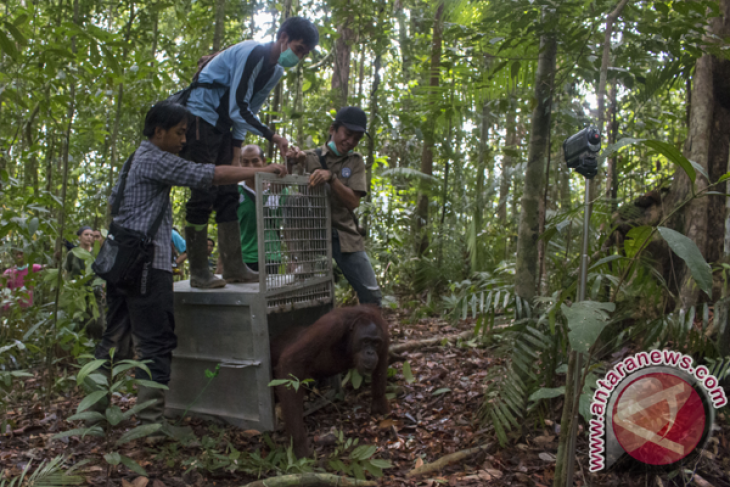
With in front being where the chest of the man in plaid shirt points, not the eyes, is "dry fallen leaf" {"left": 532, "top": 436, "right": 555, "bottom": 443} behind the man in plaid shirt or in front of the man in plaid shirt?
in front

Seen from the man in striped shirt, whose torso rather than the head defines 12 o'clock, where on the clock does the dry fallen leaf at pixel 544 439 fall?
The dry fallen leaf is roughly at 1 o'clock from the man in striped shirt.

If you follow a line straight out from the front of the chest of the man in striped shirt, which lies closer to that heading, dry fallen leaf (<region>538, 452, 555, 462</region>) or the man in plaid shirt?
the dry fallen leaf

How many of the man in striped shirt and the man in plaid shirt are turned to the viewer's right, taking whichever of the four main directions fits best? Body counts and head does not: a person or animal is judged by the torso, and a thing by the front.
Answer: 2

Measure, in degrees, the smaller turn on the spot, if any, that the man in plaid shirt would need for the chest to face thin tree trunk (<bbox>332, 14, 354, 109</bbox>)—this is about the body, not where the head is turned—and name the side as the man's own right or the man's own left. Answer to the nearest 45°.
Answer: approximately 45° to the man's own left

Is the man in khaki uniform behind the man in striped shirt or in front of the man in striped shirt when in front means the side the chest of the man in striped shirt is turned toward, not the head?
in front

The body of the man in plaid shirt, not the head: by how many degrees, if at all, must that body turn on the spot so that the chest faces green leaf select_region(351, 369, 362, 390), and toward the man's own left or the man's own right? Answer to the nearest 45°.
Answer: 0° — they already face it

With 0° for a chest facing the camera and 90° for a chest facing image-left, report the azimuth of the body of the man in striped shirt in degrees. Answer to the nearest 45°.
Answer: approximately 270°

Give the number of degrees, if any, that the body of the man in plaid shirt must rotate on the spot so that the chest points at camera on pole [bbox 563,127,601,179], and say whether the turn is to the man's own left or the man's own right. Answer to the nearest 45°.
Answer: approximately 45° to the man's own right

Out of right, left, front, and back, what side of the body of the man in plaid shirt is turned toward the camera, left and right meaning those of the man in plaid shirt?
right
